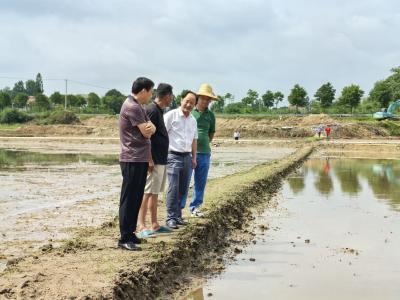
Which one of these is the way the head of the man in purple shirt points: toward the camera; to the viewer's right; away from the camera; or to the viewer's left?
to the viewer's right

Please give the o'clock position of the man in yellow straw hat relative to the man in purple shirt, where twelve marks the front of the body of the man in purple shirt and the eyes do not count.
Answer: The man in yellow straw hat is roughly at 10 o'clock from the man in purple shirt.

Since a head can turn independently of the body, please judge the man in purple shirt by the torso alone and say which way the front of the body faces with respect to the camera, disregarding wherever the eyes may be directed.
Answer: to the viewer's right

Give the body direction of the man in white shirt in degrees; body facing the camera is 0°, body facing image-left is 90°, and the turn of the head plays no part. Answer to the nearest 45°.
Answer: approximately 315°

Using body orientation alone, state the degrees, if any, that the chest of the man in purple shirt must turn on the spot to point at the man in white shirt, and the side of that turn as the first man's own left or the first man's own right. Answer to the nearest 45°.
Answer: approximately 45° to the first man's own left

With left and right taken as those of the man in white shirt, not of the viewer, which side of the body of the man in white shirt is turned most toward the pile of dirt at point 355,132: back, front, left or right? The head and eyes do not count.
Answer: left

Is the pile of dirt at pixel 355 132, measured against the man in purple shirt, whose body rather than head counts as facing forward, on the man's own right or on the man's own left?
on the man's own left

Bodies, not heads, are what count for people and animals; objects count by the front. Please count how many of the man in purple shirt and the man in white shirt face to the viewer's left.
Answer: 0
